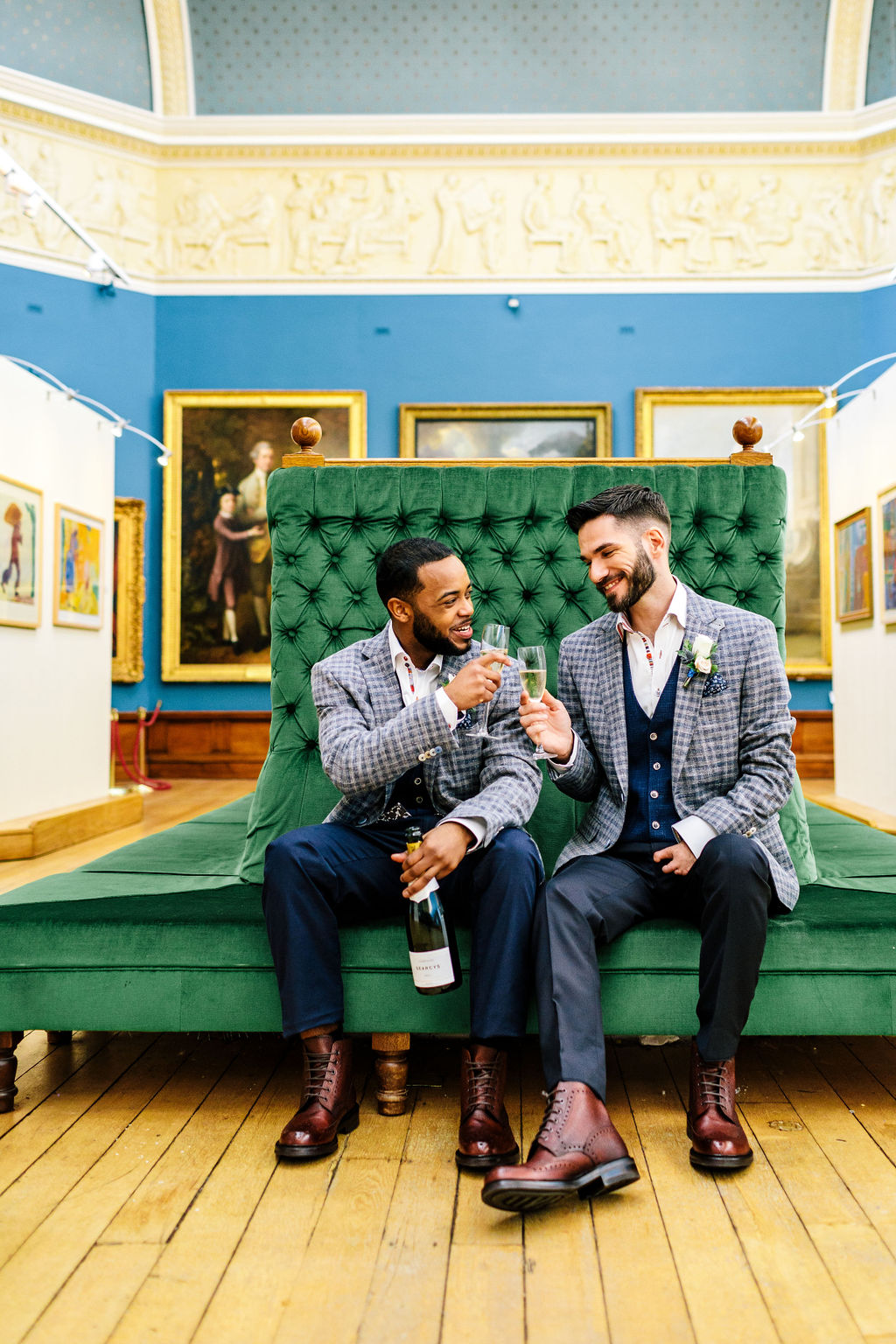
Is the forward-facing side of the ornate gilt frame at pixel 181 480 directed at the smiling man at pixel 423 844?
yes

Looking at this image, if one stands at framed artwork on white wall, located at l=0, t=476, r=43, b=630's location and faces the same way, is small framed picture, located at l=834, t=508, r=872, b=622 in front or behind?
in front

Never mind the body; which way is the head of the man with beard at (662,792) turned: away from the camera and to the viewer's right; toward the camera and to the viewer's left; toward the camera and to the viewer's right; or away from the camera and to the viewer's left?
toward the camera and to the viewer's left

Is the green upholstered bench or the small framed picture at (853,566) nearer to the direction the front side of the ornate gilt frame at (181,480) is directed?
the green upholstered bench

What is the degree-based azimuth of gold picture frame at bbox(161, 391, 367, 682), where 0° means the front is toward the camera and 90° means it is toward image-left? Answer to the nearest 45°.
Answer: approximately 0°

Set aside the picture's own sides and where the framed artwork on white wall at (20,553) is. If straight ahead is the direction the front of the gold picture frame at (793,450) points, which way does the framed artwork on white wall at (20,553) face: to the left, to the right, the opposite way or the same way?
to the left

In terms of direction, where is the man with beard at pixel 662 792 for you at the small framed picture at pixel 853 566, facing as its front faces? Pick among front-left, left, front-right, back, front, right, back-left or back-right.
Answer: front-left

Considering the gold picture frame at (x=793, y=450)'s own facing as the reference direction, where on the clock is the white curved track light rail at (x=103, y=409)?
The white curved track light rail is roughly at 2 o'clock from the gold picture frame.

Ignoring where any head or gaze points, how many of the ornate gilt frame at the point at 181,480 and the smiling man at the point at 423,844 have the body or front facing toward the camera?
2

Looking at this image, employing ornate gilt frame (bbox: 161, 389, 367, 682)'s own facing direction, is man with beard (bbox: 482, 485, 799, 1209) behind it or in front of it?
in front

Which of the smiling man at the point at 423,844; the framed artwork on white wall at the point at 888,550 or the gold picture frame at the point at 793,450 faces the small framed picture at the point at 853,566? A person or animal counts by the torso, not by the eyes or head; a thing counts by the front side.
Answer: the gold picture frame

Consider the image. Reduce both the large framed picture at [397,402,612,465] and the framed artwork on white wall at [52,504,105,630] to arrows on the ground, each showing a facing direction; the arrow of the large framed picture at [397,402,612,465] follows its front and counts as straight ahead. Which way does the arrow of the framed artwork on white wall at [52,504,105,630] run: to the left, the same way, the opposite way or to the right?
to the left

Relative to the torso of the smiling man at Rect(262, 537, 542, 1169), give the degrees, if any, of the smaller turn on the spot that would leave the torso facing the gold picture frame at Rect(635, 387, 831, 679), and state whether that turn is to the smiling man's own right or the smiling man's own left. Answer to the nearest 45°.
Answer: approximately 135° to the smiling man's own left
